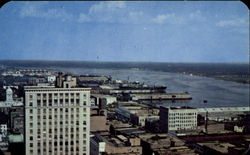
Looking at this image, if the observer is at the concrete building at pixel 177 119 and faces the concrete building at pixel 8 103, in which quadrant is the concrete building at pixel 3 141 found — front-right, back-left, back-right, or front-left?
front-left

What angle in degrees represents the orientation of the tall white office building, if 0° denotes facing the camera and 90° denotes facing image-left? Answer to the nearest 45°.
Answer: approximately 0°

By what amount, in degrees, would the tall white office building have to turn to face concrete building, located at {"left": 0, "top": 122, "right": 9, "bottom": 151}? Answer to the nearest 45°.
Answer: approximately 135° to its right

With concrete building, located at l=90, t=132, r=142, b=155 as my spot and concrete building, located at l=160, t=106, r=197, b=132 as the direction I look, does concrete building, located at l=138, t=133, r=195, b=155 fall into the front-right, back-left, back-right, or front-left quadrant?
front-right

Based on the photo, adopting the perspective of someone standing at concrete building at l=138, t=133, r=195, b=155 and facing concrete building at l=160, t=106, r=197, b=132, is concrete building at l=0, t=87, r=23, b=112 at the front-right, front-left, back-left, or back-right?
front-left

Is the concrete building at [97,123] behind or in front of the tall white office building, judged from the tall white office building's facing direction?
behind

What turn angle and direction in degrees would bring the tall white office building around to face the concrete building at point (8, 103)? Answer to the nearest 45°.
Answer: approximately 180°

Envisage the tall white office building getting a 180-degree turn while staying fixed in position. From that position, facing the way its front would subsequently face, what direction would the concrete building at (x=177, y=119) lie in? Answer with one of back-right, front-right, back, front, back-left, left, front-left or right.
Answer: front-right

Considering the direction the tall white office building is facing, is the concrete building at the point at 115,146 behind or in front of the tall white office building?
behind

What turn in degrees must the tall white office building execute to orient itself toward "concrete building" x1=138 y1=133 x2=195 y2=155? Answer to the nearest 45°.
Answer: approximately 135° to its left
